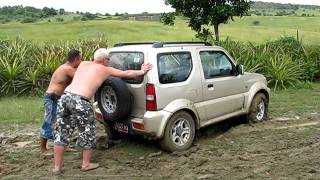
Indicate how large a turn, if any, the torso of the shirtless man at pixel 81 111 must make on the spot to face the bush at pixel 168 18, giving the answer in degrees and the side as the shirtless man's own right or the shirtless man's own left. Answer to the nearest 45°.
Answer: approximately 45° to the shirtless man's own left

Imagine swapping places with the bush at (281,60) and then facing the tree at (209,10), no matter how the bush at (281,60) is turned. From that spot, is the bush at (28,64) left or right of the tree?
left

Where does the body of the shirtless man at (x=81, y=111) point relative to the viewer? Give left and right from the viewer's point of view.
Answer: facing away from the viewer and to the right of the viewer

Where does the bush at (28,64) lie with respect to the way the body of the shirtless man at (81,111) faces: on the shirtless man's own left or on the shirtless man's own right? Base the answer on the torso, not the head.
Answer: on the shirtless man's own left

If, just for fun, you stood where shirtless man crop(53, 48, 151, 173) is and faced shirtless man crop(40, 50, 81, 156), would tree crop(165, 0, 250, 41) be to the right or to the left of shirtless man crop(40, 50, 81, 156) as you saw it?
right

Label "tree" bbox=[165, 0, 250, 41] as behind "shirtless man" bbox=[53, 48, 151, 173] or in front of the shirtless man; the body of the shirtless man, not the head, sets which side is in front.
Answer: in front
